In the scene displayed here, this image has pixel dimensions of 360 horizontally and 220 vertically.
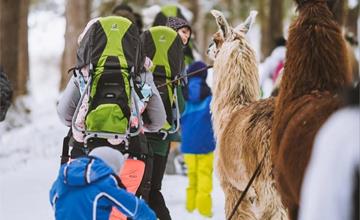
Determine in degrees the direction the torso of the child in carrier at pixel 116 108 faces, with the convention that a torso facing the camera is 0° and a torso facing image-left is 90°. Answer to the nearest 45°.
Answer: approximately 180°

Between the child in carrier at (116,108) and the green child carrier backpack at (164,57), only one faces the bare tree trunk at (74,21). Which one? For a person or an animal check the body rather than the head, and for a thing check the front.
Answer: the child in carrier

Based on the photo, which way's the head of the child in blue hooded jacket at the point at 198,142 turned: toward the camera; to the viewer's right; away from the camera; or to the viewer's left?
away from the camera

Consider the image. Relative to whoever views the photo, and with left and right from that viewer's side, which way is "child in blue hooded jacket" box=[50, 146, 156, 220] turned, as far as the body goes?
facing away from the viewer and to the right of the viewer

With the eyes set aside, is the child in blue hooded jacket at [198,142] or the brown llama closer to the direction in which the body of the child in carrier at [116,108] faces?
the child in blue hooded jacket

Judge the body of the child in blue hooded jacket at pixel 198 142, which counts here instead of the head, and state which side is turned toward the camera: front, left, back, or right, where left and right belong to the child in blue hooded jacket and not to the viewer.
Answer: back
